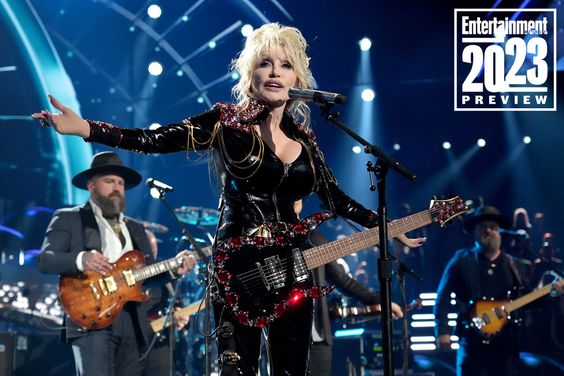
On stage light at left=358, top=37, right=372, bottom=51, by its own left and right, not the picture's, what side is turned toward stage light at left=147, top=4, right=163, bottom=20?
right

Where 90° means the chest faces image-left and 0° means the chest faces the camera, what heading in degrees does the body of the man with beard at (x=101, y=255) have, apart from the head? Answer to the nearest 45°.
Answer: approximately 315°

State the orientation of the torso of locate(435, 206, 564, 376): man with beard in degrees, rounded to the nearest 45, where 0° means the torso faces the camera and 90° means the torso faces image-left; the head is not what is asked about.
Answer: approximately 0°

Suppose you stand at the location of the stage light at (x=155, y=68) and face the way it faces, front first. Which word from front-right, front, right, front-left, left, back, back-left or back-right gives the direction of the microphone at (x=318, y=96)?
front

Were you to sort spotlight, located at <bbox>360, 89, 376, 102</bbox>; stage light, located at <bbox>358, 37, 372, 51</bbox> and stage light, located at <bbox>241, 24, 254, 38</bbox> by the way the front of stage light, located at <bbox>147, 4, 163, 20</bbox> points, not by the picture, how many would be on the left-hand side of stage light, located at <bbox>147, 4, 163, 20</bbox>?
3

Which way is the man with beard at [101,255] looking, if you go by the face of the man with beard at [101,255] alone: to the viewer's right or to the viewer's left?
to the viewer's right

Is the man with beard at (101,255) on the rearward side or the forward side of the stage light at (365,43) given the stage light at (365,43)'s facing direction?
on the forward side

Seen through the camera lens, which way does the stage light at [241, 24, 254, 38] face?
facing the viewer

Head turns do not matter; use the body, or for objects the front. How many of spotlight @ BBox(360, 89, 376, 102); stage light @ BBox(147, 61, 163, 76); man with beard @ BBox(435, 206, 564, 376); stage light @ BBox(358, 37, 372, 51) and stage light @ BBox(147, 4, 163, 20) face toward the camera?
5

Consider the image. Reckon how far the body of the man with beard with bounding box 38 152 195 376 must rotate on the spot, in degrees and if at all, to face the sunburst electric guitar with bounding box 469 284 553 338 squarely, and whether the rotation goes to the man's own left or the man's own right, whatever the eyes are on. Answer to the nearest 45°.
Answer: approximately 45° to the man's own left

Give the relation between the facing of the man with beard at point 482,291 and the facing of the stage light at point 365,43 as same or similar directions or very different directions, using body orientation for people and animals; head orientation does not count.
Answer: same or similar directions

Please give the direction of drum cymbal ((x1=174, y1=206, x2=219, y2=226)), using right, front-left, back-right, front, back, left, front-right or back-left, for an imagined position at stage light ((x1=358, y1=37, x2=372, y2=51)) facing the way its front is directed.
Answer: front-right

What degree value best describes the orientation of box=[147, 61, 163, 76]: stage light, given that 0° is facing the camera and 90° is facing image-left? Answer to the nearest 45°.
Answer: approximately 0°

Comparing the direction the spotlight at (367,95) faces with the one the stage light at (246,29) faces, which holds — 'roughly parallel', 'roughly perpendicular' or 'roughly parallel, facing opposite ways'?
roughly parallel

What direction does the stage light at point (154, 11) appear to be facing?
toward the camera

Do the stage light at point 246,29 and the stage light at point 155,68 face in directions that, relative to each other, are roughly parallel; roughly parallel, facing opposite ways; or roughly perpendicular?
roughly parallel
